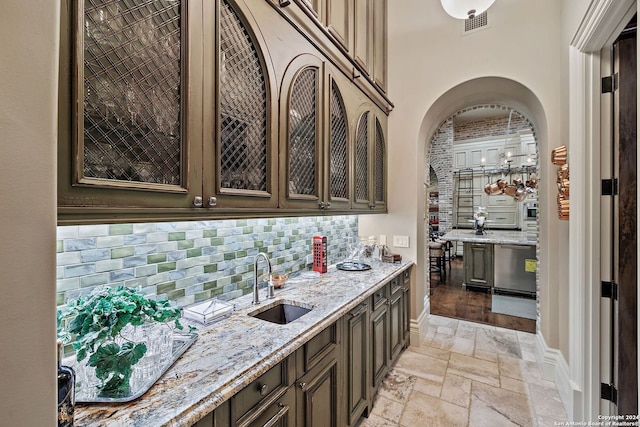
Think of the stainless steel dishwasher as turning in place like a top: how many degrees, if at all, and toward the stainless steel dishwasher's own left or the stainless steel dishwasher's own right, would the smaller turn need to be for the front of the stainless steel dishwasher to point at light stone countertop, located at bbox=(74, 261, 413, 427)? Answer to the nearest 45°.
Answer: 0° — it already faces it

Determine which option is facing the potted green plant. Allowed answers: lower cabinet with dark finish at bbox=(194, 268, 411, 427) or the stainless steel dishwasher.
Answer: the stainless steel dishwasher
